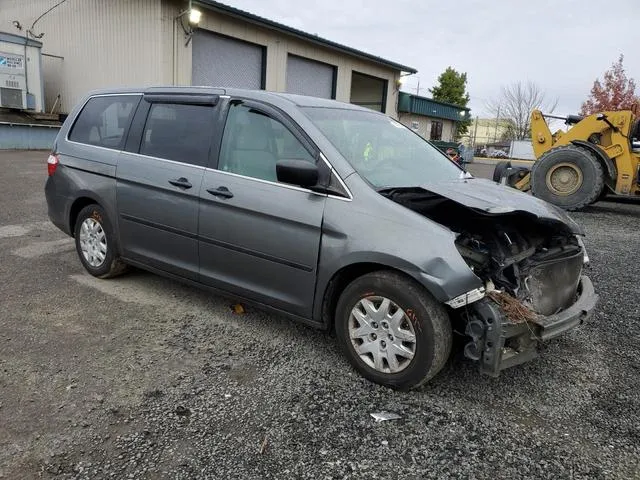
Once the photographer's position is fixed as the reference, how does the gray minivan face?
facing the viewer and to the right of the viewer

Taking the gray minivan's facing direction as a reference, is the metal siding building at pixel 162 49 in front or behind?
behind

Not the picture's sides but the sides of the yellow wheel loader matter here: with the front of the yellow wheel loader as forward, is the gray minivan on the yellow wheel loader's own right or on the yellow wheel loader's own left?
on the yellow wheel loader's own left

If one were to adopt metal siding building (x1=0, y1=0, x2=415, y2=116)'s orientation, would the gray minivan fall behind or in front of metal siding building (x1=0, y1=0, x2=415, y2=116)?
in front

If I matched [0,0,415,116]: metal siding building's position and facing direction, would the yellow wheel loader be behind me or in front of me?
in front

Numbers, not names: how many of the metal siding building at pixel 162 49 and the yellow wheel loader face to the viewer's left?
1

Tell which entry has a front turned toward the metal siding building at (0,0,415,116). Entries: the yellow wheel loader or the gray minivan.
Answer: the yellow wheel loader

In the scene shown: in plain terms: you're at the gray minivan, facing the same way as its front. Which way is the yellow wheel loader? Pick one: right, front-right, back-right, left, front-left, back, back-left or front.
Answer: left

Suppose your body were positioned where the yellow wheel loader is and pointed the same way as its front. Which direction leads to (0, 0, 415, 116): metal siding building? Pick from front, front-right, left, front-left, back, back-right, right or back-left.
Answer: front

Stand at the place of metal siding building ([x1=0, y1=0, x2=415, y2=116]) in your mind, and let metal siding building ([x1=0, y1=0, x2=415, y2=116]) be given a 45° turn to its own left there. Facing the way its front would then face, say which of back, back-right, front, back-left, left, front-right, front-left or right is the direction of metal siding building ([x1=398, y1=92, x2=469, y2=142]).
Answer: front-left

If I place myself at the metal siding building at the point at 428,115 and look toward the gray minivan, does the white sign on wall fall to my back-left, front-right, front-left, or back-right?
front-right

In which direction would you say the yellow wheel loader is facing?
to the viewer's left

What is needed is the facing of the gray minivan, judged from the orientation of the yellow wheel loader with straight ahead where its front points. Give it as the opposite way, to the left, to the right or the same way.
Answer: the opposite way

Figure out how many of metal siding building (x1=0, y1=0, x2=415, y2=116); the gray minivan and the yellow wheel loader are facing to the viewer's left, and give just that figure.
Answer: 1

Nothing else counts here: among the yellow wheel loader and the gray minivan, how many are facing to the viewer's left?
1

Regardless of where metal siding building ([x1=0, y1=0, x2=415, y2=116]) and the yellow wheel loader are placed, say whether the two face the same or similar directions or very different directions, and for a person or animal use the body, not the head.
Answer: very different directions
